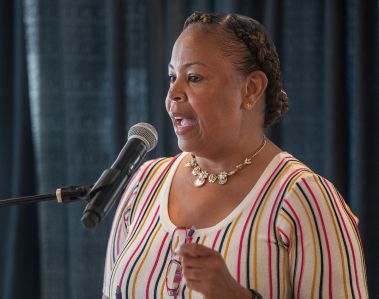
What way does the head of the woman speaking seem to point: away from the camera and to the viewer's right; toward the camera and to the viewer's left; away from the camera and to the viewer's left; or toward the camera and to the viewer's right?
toward the camera and to the viewer's left

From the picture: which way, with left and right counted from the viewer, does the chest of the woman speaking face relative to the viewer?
facing the viewer and to the left of the viewer
